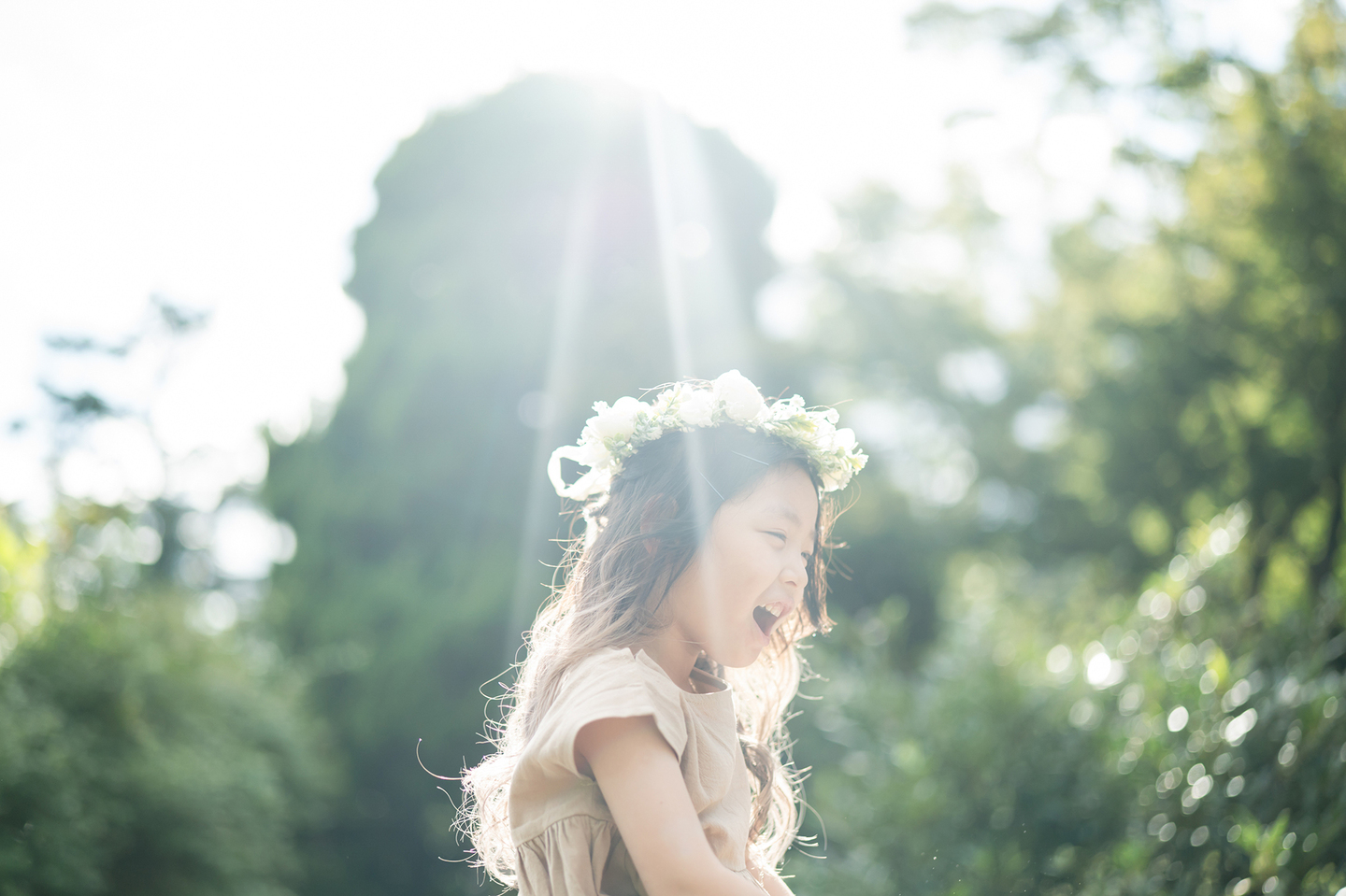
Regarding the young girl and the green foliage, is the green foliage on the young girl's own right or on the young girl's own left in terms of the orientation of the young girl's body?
on the young girl's own left

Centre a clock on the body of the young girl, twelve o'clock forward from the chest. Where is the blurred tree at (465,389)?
The blurred tree is roughly at 9 o'clock from the young girl.

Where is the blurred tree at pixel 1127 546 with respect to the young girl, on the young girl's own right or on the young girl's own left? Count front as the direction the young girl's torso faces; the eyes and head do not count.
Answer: on the young girl's own left

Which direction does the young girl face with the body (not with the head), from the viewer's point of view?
to the viewer's right
